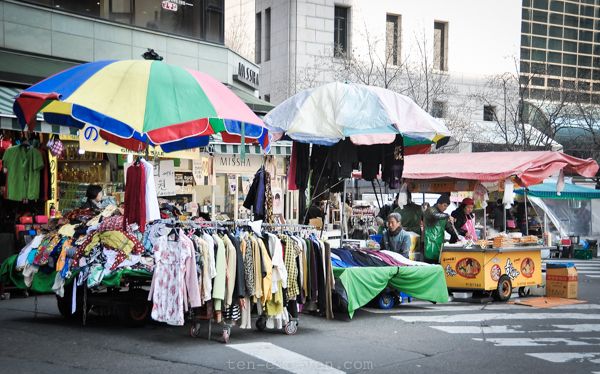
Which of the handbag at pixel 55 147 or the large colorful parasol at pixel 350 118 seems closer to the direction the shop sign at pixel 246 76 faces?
the large colorful parasol

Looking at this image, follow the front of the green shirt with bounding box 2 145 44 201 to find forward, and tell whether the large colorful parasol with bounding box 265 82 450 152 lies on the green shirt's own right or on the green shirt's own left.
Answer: on the green shirt's own left

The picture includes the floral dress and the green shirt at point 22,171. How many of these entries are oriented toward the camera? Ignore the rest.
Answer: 2

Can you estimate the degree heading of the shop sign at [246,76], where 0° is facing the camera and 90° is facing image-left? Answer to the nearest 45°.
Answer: approximately 315°

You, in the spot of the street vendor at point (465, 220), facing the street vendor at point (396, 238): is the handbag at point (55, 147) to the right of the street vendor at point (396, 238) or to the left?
right

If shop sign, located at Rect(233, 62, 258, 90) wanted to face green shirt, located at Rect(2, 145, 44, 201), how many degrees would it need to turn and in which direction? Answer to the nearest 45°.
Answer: approximately 90° to its right
